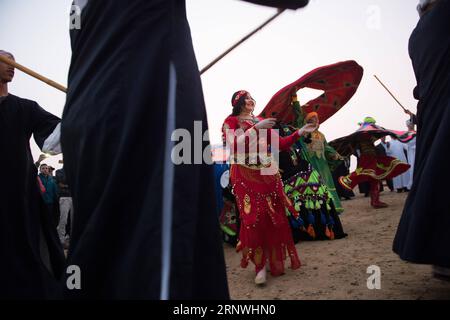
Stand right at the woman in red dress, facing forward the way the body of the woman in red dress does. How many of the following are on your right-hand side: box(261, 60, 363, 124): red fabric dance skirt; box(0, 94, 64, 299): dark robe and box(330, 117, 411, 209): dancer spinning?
1

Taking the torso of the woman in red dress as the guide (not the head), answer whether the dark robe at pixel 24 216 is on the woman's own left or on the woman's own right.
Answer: on the woman's own right

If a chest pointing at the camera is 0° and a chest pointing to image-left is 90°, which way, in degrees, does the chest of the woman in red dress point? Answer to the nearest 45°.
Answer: approximately 315°

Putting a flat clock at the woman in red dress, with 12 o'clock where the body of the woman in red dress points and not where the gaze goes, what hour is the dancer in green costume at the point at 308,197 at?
The dancer in green costume is roughly at 8 o'clock from the woman in red dress.

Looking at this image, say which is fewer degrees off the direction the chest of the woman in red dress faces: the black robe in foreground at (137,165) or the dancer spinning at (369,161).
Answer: the black robe in foreground

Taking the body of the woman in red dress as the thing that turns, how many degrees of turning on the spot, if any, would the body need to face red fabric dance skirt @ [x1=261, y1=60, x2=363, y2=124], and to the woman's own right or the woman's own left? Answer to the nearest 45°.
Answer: approximately 90° to the woman's own left

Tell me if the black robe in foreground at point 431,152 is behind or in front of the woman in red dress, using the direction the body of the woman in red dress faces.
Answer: in front

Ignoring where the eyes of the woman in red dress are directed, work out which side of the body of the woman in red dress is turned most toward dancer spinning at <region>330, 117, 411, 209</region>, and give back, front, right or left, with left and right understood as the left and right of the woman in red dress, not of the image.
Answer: left
